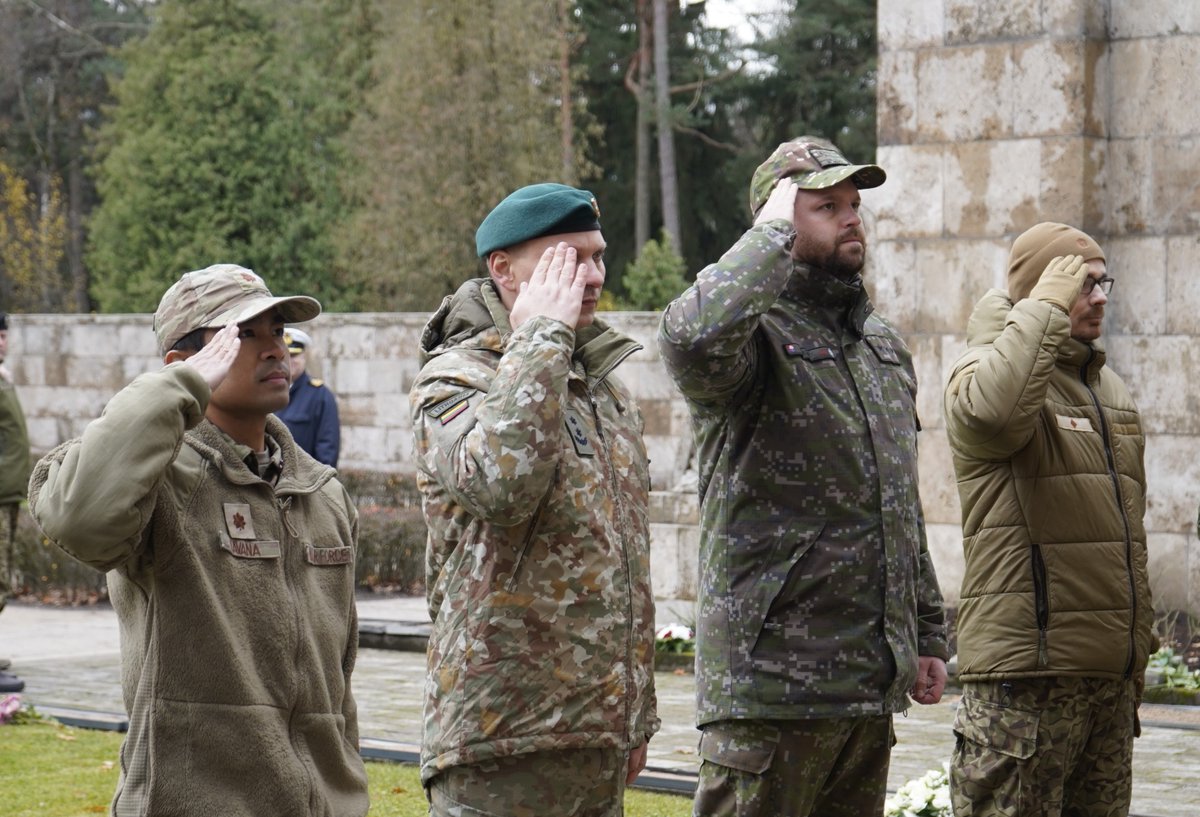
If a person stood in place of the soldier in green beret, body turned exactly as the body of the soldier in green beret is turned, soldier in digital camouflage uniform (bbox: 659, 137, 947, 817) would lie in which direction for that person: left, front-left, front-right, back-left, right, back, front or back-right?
left

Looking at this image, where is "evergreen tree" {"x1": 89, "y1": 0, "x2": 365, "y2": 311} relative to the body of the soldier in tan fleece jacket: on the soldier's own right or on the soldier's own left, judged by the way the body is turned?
on the soldier's own left

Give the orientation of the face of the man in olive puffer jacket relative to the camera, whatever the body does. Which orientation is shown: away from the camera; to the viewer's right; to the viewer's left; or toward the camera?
to the viewer's right

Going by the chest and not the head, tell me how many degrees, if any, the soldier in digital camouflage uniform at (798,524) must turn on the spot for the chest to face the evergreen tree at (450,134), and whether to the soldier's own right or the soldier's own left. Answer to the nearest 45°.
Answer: approximately 135° to the soldier's own left

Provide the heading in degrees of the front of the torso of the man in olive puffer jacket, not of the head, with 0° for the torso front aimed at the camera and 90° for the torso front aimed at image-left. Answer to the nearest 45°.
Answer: approximately 315°

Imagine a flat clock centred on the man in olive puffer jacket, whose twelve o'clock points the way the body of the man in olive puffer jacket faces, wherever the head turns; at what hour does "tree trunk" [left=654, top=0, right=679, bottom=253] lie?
The tree trunk is roughly at 7 o'clock from the man in olive puffer jacket.

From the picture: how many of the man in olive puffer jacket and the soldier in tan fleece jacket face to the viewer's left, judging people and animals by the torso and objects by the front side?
0
